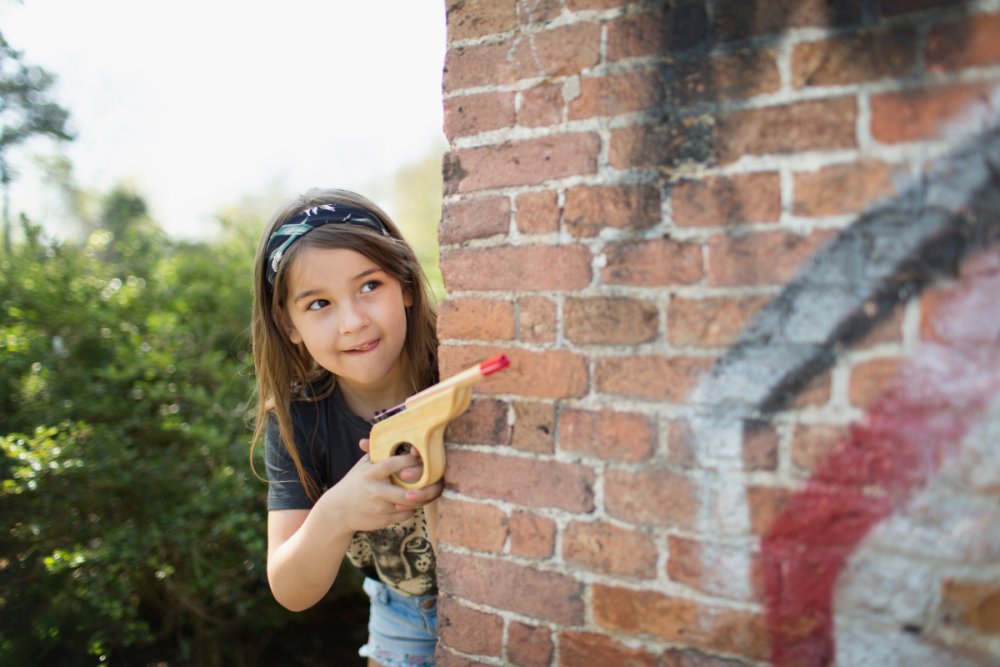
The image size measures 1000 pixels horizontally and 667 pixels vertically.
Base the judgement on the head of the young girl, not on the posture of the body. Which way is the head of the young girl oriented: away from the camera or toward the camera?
toward the camera

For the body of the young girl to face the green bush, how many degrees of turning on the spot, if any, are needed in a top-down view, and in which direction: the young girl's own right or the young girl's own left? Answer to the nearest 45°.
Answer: approximately 180°

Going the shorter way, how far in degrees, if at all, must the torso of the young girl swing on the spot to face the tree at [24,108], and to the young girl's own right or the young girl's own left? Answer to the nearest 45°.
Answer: approximately 180°

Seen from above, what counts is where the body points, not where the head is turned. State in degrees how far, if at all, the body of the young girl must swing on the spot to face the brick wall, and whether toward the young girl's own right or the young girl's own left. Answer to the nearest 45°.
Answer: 0° — they already face it

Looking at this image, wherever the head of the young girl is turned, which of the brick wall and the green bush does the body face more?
the brick wall

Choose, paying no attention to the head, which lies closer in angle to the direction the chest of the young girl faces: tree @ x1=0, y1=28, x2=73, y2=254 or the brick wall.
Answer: the brick wall
